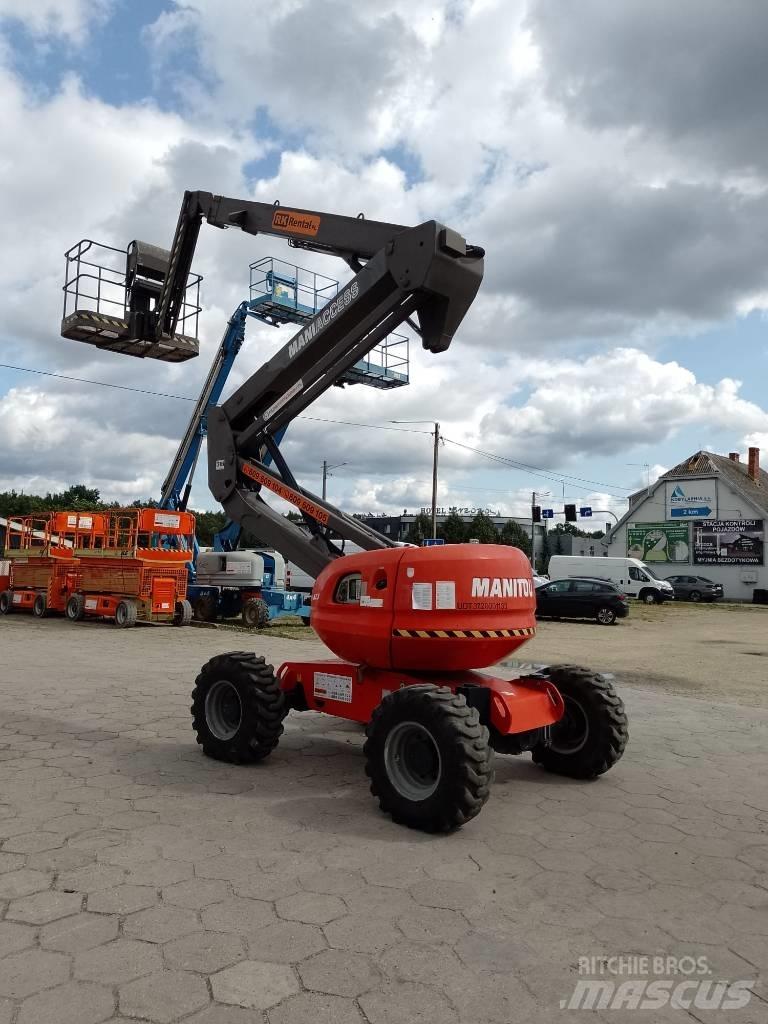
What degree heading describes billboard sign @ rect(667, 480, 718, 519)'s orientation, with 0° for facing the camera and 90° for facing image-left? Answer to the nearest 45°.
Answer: approximately 0°

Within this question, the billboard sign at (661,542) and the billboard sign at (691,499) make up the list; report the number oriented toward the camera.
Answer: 2

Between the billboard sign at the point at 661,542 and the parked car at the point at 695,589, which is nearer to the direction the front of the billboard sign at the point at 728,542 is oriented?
the parked car

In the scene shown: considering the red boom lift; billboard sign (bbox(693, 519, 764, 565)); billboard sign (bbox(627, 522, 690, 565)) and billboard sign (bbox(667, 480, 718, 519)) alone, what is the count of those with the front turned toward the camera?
3
